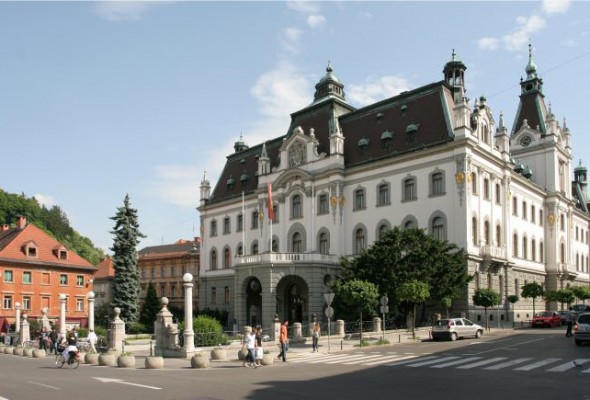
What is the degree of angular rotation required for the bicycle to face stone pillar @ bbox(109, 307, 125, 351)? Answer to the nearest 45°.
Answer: approximately 90° to its right

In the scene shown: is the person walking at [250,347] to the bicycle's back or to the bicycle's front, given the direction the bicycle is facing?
to the back

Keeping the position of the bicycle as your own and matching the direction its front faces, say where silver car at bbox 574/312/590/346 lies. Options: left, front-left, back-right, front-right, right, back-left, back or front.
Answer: back

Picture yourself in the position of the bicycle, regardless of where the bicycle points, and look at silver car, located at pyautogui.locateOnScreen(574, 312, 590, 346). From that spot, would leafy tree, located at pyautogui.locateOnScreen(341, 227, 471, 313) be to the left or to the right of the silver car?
left

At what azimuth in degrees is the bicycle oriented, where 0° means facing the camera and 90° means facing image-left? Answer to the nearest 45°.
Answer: approximately 90°
